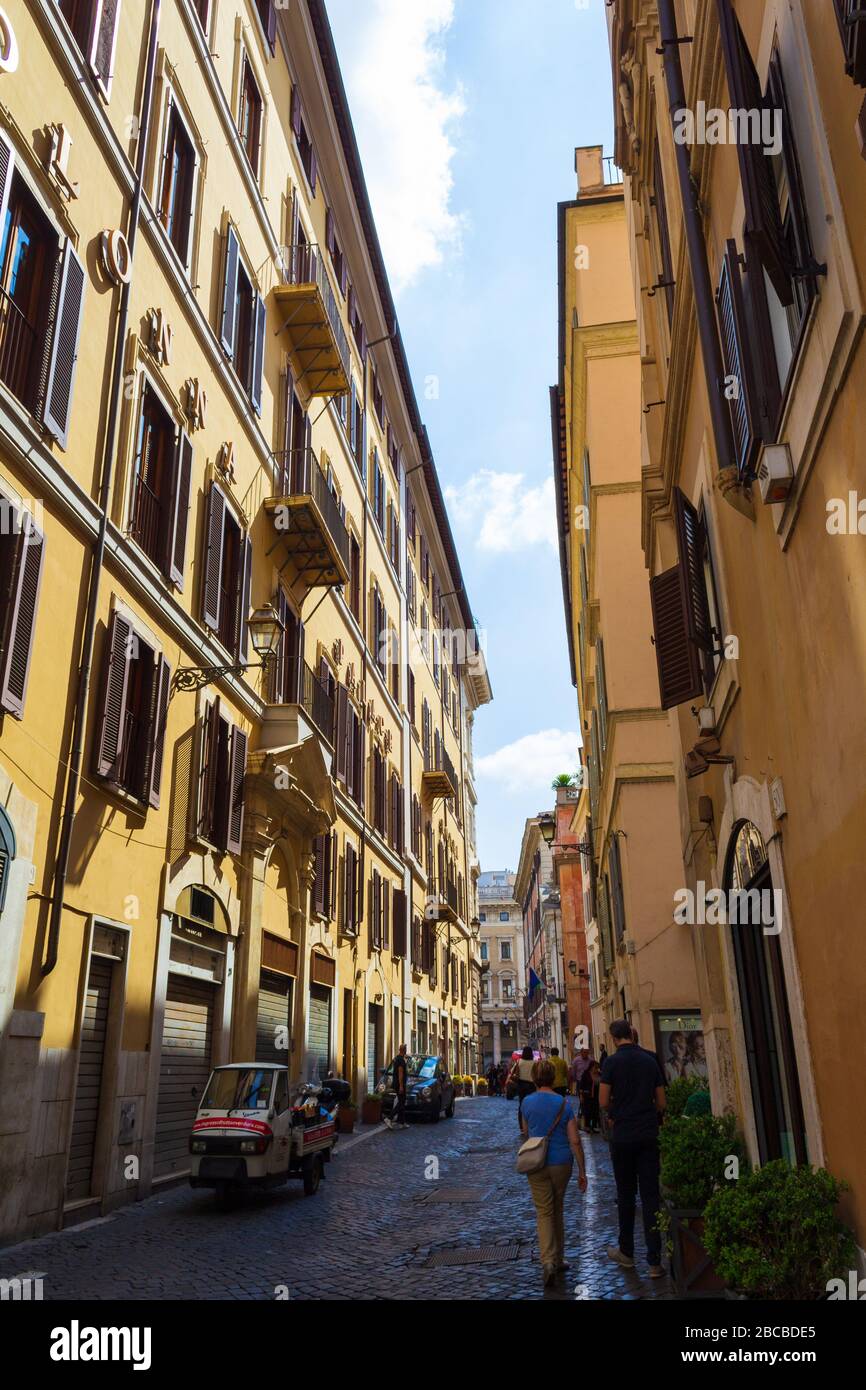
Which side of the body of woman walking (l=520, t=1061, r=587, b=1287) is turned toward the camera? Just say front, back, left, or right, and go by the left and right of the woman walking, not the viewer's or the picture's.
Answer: back

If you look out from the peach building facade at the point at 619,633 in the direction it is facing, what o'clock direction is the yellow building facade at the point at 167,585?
the yellow building facade at the point at 167,585 is roughly at 10 o'clock from the peach building facade at the point at 619,633.

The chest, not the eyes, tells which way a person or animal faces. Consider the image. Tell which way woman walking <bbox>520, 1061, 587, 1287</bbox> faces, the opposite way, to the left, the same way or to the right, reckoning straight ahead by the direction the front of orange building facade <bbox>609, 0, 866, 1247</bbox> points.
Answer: to the right

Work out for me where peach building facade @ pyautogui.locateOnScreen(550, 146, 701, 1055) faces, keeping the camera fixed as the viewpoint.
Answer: facing to the left of the viewer

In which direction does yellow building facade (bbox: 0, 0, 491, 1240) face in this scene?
to the viewer's right

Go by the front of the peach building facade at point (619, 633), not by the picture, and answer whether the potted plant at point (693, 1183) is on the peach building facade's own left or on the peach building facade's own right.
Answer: on the peach building facade's own left

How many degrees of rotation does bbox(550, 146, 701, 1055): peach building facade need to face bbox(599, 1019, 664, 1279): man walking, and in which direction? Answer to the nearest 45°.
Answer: approximately 90° to its left

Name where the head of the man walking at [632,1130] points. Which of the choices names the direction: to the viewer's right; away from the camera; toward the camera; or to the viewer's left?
away from the camera

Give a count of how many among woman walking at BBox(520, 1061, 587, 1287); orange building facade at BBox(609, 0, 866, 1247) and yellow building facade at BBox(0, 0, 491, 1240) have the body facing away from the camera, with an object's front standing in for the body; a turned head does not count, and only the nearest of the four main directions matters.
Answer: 1

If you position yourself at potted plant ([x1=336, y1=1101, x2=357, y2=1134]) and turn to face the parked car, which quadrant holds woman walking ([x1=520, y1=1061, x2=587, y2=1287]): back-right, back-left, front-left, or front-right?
back-right

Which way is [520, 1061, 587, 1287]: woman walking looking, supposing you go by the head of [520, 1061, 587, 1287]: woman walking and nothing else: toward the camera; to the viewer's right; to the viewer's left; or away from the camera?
away from the camera

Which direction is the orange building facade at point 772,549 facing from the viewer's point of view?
to the viewer's left
